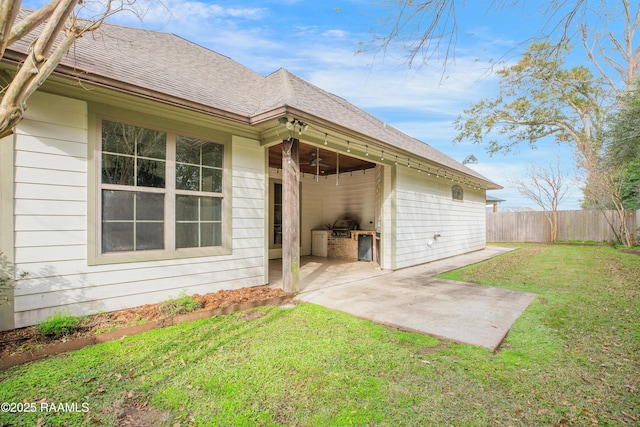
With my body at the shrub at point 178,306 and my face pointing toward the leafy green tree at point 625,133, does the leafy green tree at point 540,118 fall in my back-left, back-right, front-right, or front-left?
front-left

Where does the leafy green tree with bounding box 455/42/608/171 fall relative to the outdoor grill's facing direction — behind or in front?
behind

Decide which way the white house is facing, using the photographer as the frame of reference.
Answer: facing away from the viewer and to the left of the viewer

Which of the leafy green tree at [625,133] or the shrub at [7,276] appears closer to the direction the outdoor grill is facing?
the shrub

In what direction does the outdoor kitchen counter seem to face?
toward the camera

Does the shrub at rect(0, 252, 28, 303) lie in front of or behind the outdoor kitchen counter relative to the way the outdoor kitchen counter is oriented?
in front

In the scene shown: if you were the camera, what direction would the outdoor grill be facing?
facing the viewer and to the left of the viewer

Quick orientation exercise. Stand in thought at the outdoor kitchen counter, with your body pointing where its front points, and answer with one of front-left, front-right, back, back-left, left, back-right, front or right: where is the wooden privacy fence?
back-left
